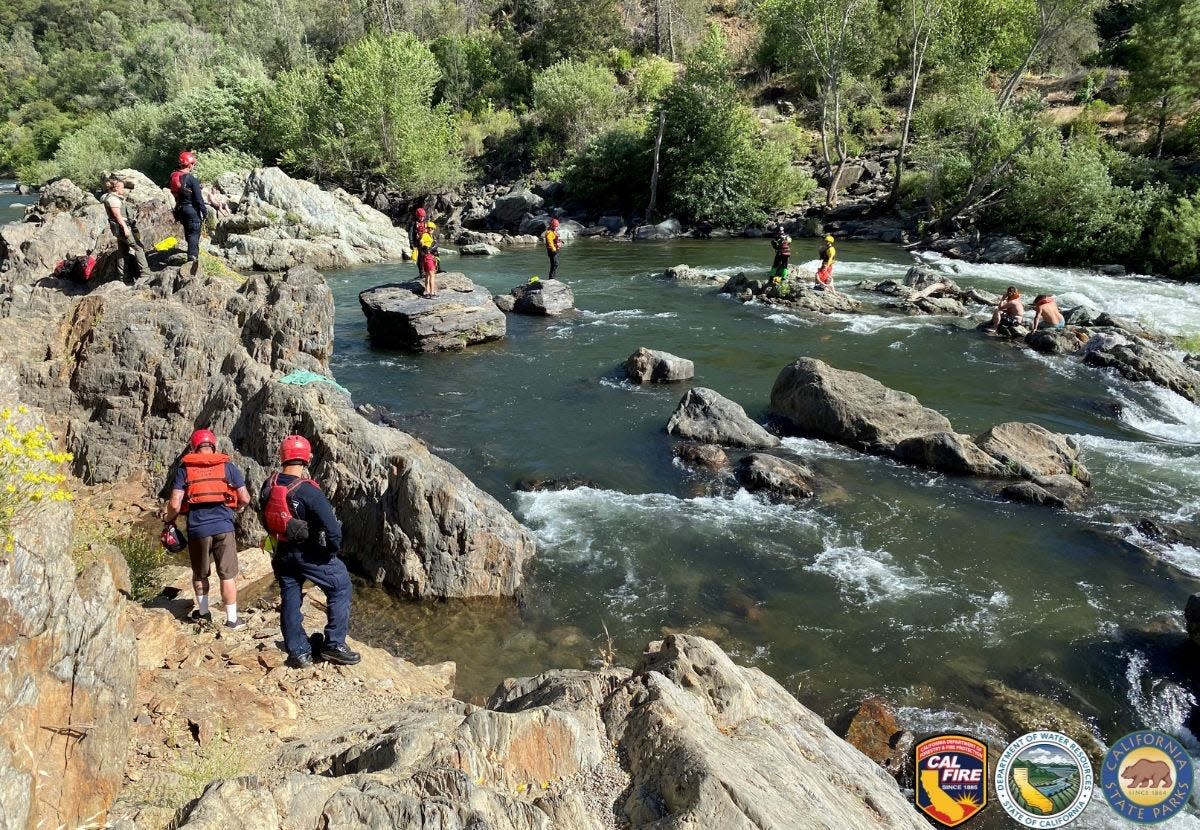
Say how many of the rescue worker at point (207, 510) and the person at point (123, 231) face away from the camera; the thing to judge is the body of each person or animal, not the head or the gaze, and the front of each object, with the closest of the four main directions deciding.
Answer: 1

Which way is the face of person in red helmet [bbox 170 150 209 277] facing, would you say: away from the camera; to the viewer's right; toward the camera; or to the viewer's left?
to the viewer's right

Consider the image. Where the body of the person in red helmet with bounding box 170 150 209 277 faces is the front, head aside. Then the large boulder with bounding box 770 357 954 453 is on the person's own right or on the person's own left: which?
on the person's own right

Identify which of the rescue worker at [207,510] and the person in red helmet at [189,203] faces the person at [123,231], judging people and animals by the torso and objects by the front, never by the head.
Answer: the rescue worker

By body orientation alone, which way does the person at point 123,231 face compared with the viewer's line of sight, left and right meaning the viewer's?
facing to the right of the viewer

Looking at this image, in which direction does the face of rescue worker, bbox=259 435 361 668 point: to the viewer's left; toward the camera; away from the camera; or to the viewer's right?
away from the camera

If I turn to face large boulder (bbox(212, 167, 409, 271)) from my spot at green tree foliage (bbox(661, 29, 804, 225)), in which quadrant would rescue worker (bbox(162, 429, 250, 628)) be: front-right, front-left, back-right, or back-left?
front-left

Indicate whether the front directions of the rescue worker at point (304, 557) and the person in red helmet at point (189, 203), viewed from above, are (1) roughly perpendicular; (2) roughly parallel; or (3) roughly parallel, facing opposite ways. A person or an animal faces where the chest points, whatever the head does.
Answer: roughly parallel

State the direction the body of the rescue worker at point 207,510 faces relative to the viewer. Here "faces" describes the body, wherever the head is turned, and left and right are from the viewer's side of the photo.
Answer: facing away from the viewer

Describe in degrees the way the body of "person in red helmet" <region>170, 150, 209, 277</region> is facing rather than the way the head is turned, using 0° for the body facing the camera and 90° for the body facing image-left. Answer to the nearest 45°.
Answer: approximately 225°

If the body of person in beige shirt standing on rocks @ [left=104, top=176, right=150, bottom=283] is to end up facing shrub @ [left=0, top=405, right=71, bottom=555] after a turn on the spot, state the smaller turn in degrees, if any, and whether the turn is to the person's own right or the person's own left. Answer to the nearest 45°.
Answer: approximately 90° to the person's own right

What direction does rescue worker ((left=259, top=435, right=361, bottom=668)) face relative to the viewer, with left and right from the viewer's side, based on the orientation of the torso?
facing away from the viewer and to the right of the viewer

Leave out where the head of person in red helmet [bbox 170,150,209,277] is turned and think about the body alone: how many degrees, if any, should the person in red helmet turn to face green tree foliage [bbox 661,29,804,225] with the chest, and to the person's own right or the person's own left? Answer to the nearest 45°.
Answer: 0° — they already face it

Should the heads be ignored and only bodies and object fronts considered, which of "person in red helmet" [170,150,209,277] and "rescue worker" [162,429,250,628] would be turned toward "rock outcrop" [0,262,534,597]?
the rescue worker

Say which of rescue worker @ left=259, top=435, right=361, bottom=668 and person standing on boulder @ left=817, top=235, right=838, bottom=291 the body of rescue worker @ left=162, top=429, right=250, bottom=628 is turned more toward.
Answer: the person standing on boulder

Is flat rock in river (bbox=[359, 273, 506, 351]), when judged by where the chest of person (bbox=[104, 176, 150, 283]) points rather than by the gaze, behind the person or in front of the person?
in front

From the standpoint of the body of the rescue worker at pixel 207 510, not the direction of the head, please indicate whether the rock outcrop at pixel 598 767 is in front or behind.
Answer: behind

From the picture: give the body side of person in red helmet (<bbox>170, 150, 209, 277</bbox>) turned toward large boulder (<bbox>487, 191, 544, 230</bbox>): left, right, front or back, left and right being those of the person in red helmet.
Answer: front
